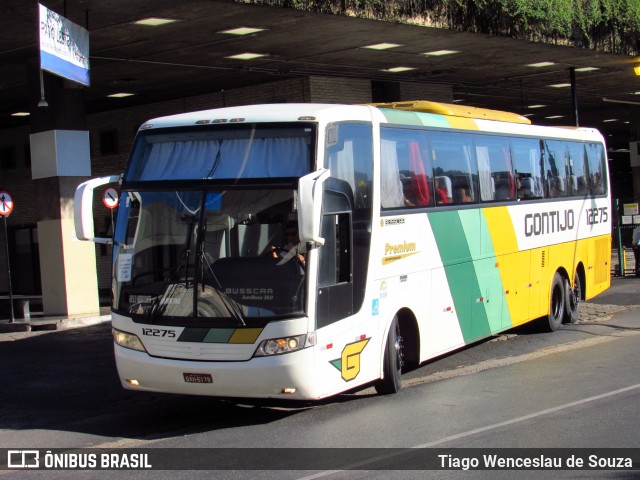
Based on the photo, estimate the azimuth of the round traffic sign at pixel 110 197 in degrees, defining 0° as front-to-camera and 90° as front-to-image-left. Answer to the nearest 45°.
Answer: approximately 0°

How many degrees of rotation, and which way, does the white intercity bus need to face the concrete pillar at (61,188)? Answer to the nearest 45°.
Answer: approximately 90° to its right

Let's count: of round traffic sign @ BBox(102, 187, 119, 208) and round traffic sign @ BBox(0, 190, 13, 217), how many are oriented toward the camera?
2

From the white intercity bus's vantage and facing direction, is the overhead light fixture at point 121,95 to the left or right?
on its right

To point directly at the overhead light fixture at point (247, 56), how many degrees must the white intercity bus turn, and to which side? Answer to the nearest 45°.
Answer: approximately 135° to its right

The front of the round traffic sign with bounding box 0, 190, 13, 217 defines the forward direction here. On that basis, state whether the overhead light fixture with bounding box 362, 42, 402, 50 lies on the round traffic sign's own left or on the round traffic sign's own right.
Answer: on the round traffic sign's own left

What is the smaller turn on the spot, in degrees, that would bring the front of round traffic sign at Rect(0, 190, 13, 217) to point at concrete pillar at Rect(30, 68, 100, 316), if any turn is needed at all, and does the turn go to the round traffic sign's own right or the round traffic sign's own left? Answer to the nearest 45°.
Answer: approximately 45° to the round traffic sign's own left
